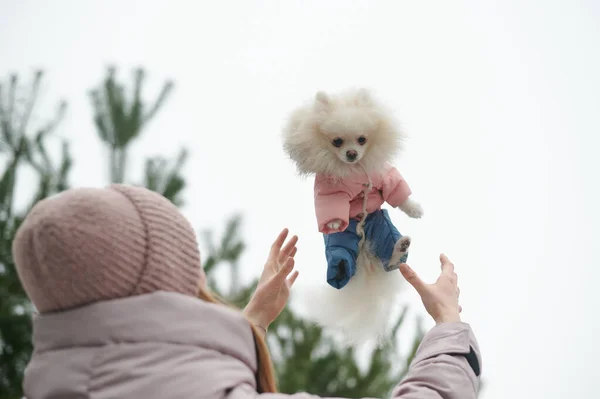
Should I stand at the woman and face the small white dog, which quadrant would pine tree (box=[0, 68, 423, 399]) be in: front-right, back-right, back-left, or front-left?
front-left

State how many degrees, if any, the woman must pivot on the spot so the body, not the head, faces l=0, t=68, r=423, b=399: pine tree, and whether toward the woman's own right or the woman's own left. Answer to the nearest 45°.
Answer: approximately 45° to the woman's own left

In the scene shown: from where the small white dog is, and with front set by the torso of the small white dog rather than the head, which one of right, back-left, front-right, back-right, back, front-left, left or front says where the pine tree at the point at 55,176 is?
back-right

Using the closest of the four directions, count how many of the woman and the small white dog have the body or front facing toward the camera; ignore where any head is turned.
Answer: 1

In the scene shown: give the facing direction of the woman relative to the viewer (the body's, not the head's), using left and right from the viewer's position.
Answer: facing away from the viewer and to the right of the viewer

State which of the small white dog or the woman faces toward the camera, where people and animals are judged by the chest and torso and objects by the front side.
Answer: the small white dog

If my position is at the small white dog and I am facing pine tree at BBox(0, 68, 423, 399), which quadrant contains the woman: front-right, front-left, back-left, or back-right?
back-left

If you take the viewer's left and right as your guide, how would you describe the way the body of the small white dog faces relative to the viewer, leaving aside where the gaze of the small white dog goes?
facing the viewer

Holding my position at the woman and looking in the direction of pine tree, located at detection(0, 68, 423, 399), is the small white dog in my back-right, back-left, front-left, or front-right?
front-right

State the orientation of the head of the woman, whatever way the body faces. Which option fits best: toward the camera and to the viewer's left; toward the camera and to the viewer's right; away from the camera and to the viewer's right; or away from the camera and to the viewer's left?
away from the camera and to the viewer's right
